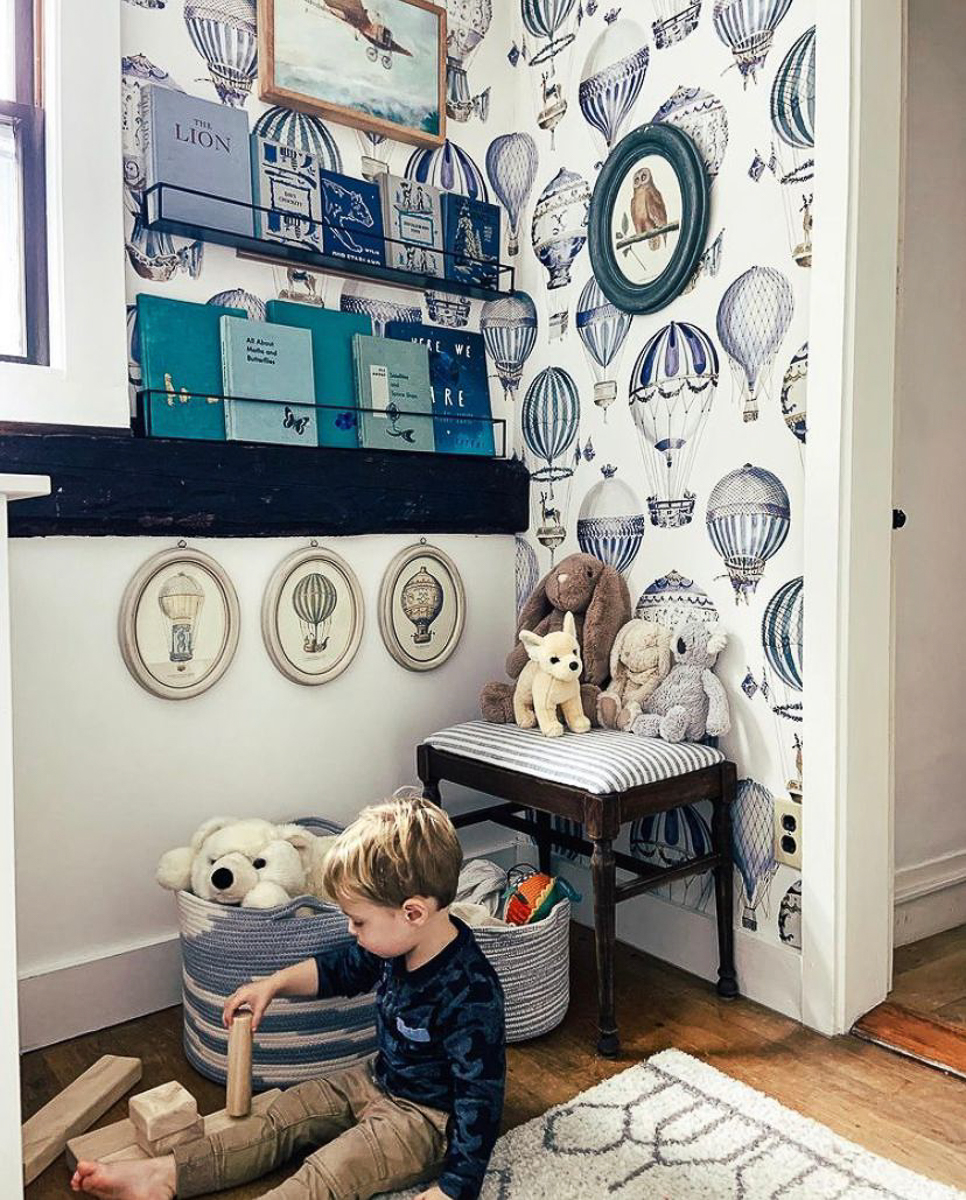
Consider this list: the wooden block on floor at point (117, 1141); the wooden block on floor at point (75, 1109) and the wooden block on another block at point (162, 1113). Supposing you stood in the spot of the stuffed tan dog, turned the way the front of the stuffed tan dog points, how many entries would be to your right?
3

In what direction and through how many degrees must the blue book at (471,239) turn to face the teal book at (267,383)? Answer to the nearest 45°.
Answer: approximately 90° to its right

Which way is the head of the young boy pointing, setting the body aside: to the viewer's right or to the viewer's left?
to the viewer's left

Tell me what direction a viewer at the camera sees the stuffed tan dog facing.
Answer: facing the viewer and to the right of the viewer
